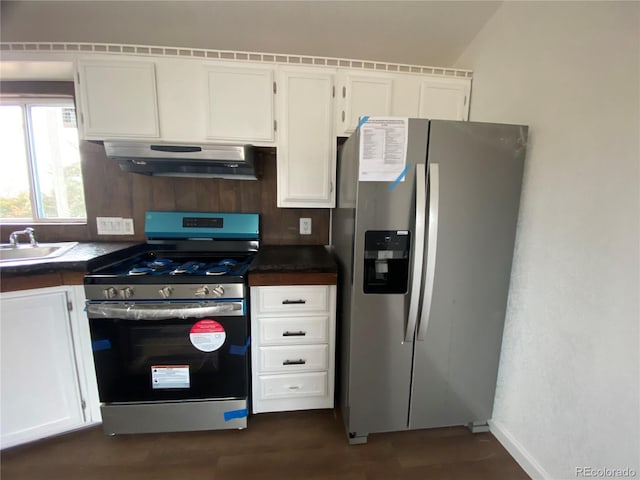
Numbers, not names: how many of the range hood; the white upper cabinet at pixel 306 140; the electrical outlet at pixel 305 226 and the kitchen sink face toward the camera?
4

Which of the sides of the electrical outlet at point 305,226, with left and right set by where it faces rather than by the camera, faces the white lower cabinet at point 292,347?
front

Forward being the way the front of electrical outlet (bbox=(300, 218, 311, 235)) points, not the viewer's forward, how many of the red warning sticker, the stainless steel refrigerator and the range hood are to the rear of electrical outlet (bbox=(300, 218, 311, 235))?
0

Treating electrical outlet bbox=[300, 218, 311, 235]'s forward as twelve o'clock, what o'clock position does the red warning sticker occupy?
The red warning sticker is roughly at 1 o'clock from the electrical outlet.

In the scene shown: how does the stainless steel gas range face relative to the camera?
toward the camera

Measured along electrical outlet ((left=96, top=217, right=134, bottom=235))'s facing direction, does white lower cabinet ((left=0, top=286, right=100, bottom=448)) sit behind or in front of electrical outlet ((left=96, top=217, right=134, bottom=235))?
in front

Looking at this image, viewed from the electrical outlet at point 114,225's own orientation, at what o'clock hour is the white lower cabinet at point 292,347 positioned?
The white lower cabinet is roughly at 11 o'clock from the electrical outlet.

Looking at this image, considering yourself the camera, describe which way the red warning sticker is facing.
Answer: facing the viewer

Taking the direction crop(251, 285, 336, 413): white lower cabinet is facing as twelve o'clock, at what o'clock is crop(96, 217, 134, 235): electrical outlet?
The electrical outlet is roughly at 4 o'clock from the white lower cabinet.

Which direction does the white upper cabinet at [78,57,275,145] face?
toward the camera

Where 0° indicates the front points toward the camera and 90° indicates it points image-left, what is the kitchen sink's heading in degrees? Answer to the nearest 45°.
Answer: approximately 0°

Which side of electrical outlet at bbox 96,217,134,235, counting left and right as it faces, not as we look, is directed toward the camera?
front

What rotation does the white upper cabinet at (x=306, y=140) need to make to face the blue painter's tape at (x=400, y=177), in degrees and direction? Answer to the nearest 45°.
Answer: approximately 45° to its left

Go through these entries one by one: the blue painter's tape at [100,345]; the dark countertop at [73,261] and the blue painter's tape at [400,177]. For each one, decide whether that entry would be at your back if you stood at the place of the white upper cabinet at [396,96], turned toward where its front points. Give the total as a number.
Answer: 0

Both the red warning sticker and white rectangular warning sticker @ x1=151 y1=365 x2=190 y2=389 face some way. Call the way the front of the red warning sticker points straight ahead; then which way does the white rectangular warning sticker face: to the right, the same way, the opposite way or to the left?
the same way

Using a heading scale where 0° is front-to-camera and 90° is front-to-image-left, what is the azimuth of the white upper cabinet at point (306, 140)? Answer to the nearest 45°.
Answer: approximately 0°
